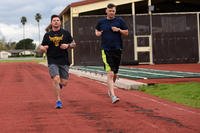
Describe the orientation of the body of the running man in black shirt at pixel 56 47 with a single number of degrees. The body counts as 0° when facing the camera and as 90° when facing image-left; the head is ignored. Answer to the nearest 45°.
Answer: approximately 0°

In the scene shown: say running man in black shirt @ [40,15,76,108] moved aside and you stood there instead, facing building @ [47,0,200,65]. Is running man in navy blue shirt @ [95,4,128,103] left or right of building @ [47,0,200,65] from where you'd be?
right

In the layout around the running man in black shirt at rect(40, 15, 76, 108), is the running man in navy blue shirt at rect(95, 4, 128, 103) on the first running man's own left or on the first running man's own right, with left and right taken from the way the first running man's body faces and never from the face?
on the first running man's own left

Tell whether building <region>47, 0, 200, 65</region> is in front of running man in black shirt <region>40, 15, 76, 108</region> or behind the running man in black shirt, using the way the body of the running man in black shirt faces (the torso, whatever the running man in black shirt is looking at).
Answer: behind
